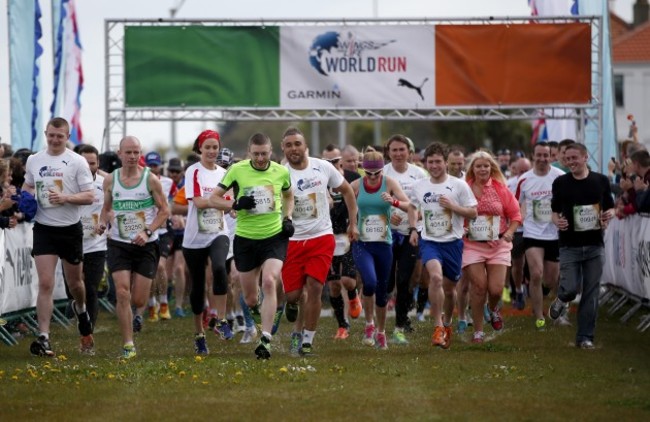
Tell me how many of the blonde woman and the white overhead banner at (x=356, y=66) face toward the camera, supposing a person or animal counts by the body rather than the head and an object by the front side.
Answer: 2

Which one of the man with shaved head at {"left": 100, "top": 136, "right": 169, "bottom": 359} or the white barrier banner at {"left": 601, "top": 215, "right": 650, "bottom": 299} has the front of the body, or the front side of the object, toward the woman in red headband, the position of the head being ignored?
the white barrier banner

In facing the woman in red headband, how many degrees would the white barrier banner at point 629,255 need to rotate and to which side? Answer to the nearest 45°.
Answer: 0° — it already faces them

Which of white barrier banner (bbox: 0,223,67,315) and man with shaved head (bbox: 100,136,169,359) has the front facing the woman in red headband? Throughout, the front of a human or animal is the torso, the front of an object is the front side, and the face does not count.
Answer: the white barrier banner

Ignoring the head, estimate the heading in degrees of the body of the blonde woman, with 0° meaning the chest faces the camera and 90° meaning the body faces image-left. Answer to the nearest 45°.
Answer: approximately 0°

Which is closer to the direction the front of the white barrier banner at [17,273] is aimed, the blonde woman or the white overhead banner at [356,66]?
the blonde woman
